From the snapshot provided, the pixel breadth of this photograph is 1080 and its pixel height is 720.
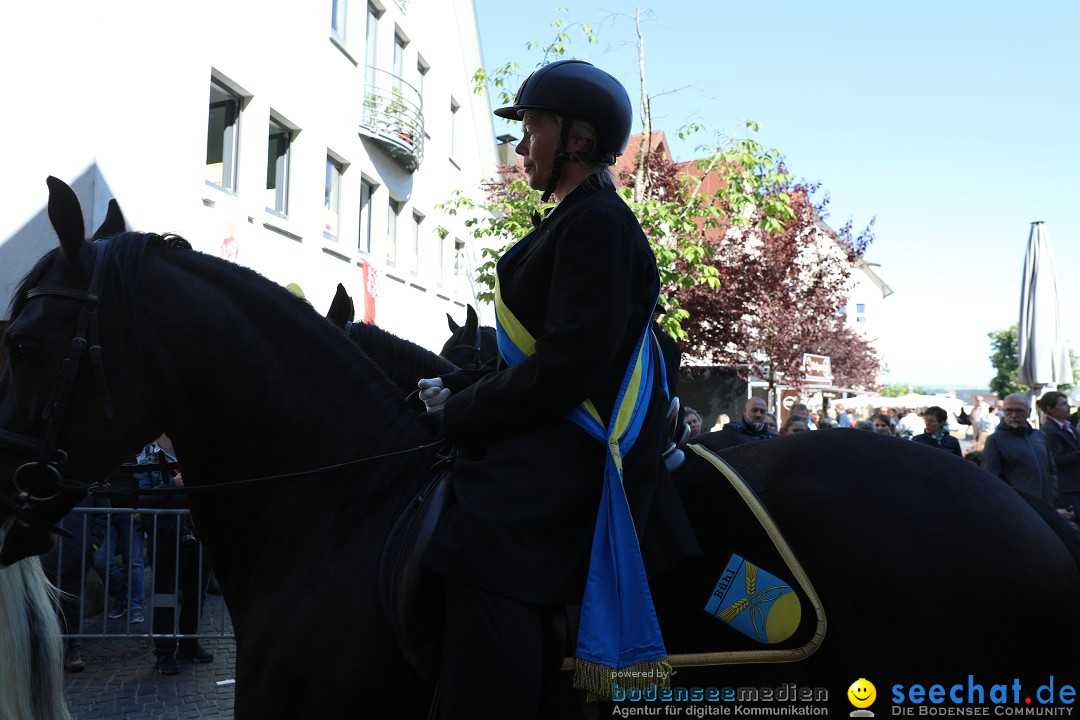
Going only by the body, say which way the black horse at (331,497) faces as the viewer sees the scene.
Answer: to the viewer's left

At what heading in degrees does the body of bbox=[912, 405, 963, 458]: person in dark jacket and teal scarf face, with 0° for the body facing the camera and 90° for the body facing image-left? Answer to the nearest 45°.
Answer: approximately 45°

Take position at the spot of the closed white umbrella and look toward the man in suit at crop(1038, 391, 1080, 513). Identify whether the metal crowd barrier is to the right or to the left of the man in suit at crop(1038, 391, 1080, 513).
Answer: right

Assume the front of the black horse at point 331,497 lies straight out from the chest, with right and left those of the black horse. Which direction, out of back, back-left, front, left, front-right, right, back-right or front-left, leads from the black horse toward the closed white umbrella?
back-right

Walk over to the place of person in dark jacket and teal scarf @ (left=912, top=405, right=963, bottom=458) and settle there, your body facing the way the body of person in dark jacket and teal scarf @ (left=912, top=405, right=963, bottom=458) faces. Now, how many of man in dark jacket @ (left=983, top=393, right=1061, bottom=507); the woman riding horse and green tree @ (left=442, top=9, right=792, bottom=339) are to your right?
1

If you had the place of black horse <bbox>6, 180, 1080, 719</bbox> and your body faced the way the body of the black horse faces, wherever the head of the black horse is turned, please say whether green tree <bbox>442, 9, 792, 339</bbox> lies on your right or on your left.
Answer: on your right

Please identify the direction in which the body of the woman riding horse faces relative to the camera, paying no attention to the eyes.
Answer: to the viewer's left

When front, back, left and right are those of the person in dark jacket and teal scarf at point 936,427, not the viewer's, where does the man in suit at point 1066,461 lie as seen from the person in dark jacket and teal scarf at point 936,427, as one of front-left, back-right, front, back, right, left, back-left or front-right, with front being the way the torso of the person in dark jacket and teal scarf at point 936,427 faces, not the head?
front-left

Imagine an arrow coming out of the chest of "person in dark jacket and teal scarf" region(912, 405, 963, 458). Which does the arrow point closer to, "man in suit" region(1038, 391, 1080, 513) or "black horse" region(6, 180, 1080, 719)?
the black horse

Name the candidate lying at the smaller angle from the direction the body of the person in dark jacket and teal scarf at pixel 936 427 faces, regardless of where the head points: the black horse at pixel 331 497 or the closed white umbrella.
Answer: the black horse

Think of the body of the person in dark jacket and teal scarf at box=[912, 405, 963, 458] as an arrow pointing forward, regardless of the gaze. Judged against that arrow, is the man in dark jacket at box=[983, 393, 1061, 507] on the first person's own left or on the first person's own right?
on the first person's own left

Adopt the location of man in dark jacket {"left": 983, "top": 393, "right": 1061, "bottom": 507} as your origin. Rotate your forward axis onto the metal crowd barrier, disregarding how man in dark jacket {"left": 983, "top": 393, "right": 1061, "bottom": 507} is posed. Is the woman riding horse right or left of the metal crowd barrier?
left

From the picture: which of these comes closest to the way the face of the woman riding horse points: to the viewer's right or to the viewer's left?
to the viewer's left
